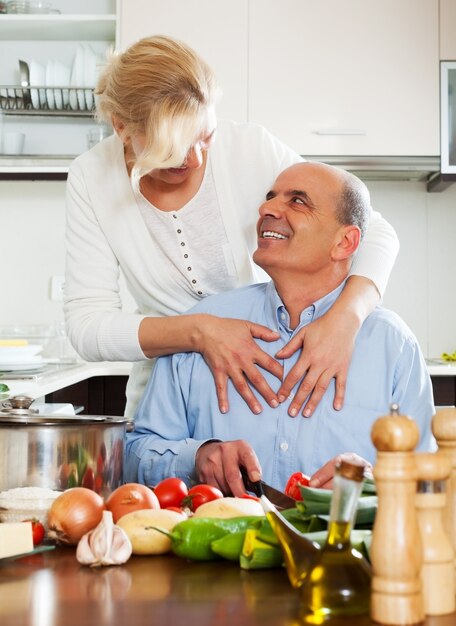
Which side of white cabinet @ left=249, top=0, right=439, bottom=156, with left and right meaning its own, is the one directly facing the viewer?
front

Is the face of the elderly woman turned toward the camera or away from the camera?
toward the camera

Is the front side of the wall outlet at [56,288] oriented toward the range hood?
no

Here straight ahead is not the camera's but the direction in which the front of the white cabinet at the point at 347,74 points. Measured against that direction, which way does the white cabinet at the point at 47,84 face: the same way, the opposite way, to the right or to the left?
the same way

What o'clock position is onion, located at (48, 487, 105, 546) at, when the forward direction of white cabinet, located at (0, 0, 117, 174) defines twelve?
The onion is roughly at 12 o'clock from the white cabinet.

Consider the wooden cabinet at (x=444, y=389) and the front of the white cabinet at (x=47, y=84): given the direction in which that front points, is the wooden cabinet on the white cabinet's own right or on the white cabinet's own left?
on the white cabinet's own left

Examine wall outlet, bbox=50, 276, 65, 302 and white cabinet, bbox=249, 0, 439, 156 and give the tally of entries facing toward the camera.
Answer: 2

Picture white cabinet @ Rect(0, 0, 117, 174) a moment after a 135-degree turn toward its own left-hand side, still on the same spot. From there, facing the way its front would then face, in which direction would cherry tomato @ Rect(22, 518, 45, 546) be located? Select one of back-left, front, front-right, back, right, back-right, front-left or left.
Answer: back-right

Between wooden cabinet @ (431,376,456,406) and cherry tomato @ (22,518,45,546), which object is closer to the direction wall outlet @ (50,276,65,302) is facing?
the cherry tomato

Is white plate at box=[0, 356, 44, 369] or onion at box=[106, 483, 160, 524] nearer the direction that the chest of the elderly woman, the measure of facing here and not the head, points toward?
the onion

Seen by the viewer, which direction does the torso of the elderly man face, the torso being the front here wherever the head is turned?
toward the camera

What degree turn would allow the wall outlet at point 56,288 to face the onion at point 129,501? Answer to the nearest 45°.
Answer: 0° — it already faces it

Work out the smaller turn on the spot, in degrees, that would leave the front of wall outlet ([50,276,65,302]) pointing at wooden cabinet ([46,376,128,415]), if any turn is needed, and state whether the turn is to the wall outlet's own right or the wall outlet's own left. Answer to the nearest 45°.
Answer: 0° — it already faces it

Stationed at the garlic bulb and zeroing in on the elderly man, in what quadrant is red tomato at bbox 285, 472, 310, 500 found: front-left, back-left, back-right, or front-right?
front-right

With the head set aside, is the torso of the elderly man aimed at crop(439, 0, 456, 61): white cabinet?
no

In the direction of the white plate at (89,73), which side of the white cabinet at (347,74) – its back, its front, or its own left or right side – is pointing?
right

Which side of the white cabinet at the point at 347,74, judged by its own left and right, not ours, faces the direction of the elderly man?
front

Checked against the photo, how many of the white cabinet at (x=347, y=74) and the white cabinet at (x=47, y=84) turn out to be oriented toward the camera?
2

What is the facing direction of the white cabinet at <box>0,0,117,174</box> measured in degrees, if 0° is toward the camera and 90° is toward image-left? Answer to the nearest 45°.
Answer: approximately 0°
